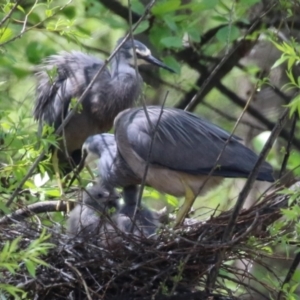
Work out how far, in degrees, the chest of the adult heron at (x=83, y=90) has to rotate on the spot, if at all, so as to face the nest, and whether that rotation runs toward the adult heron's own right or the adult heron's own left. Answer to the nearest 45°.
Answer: approximately 90° to the adult heron's own right

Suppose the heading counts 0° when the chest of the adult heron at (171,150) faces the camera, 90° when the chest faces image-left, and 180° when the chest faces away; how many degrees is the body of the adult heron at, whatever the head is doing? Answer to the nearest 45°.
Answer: approximately 90°

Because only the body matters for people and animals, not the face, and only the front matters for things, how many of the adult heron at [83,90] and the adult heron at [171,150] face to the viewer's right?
1

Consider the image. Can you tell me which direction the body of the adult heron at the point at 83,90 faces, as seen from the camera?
to the viewer's right

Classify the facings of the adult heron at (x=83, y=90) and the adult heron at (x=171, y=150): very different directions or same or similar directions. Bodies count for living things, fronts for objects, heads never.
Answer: very different directions
